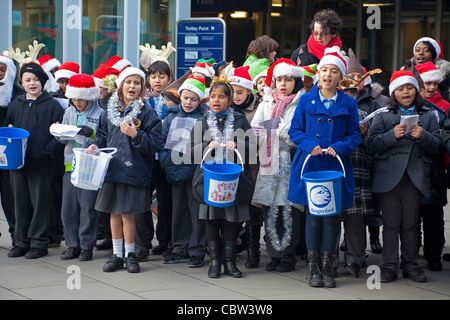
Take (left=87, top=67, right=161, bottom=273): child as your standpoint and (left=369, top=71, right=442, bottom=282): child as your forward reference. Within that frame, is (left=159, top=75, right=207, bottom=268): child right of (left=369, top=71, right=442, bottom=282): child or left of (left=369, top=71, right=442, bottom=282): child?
left

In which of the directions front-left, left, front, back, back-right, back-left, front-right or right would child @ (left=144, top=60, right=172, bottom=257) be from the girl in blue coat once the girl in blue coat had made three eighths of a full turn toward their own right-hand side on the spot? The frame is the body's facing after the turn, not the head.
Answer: front

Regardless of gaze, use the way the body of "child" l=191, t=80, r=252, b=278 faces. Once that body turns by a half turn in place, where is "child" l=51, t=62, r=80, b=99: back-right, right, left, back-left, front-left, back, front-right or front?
front-left

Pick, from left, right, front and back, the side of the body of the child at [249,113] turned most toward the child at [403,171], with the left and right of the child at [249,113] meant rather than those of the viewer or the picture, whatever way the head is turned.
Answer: left

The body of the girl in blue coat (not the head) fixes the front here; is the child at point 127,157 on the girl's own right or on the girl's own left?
on the girl's own right

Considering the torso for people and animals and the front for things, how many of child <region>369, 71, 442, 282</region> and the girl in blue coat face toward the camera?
2

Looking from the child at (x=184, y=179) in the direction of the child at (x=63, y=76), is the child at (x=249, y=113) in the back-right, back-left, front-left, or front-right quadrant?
back-right

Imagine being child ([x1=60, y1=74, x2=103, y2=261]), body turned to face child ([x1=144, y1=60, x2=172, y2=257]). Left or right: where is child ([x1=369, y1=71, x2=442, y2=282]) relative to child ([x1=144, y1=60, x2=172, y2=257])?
right

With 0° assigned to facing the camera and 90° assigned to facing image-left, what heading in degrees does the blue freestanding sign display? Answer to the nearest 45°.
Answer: approximately 0°
